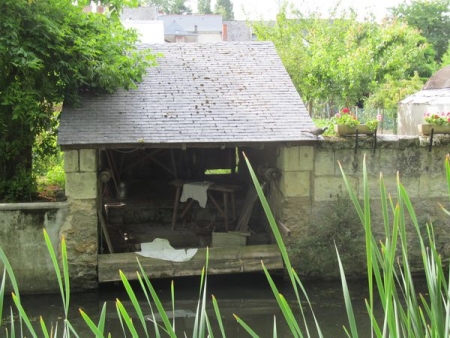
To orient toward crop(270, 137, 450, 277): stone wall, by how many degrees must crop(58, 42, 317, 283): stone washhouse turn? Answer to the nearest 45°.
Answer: approximately 90° to its left

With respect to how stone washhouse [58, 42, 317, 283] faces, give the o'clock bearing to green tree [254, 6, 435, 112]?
The green tree is roughly at 7 o'clock from the stone washhouse.

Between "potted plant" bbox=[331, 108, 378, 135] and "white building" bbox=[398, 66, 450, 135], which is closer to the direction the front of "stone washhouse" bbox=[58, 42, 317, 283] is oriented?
the potted plant

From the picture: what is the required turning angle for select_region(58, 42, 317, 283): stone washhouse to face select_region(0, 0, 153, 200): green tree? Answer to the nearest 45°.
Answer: approximately 90° to its right

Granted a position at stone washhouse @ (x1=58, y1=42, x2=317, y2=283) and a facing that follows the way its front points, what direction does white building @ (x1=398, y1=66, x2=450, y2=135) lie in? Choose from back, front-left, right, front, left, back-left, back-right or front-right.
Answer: back-left

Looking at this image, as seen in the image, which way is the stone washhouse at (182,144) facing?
toward the camera

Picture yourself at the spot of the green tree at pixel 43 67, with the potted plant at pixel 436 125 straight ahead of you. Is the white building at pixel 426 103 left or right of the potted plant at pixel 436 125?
left

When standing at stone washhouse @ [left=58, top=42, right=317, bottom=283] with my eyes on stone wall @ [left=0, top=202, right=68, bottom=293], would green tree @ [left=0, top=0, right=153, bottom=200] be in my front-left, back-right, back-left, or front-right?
front-right

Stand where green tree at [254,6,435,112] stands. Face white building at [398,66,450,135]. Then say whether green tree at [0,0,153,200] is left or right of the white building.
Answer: right

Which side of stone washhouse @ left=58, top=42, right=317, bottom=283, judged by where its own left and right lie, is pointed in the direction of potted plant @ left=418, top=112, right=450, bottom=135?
left

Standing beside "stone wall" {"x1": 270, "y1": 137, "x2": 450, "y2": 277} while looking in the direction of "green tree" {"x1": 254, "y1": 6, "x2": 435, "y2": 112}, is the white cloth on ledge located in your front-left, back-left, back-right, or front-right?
back-left

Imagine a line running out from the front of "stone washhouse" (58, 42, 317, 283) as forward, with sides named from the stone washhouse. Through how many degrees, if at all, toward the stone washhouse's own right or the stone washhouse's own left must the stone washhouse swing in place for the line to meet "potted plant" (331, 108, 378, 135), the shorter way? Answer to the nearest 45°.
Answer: approximately 90° to the stone washhouse's own left
